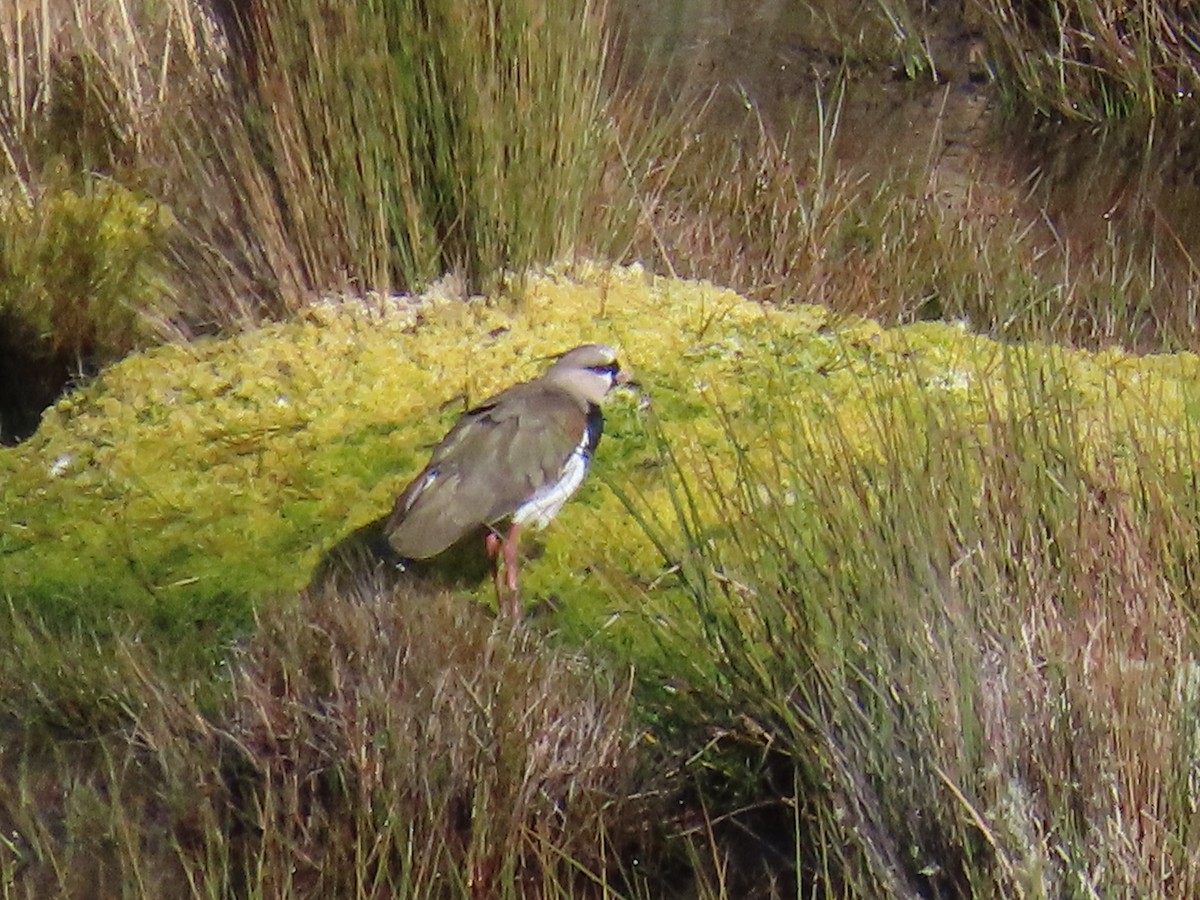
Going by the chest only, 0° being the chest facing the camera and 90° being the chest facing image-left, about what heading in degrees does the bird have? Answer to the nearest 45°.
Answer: approximately 270°

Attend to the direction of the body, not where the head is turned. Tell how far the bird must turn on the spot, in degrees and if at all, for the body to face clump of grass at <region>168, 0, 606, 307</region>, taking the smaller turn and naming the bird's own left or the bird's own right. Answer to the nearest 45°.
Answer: approximately 90° to the bird's own left

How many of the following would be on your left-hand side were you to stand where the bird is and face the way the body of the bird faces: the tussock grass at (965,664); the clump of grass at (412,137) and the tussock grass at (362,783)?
1

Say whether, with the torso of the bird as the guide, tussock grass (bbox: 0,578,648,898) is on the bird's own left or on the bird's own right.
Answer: on the bird's own right

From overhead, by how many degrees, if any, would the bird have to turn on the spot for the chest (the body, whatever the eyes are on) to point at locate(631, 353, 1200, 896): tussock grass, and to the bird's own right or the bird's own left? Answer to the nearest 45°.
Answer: approximately 45° to the bird's own right

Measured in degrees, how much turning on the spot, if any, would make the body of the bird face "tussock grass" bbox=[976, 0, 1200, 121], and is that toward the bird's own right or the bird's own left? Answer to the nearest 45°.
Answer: approximately 45° to the bird's own left
